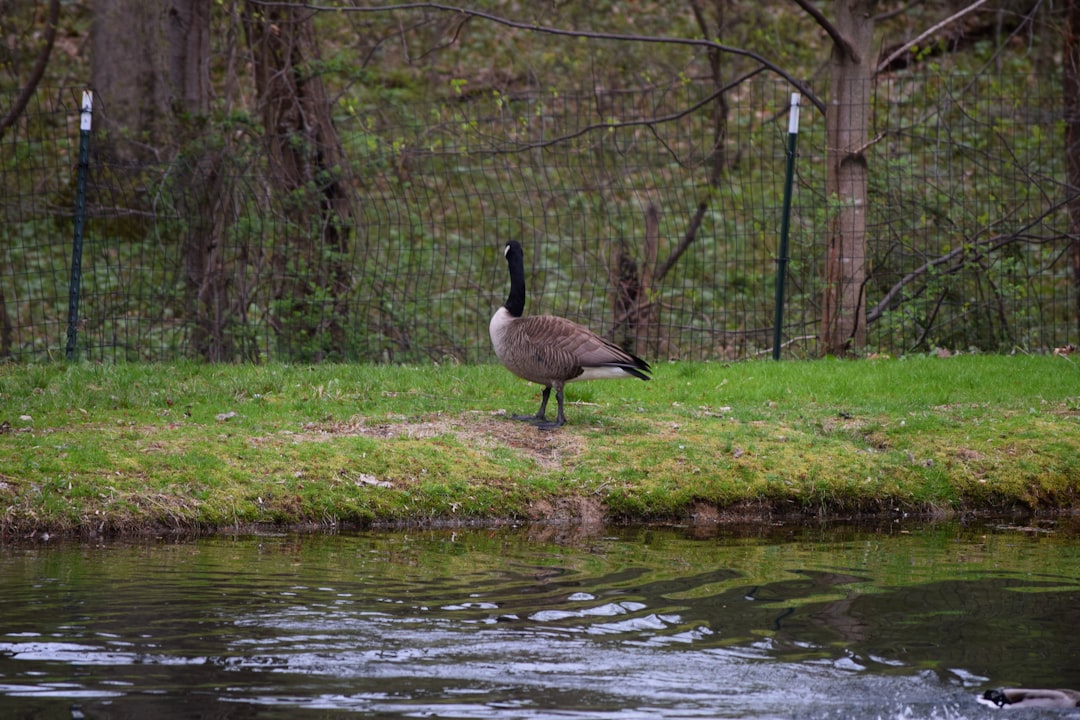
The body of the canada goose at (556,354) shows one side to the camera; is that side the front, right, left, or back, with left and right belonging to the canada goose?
left

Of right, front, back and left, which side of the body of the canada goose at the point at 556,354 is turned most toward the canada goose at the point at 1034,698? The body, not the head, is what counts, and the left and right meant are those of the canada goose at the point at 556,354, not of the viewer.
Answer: left

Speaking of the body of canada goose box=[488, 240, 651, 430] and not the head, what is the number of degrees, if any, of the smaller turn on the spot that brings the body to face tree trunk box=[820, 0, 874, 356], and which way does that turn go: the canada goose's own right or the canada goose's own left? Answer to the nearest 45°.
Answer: approximately 135° to the canada goose's own right

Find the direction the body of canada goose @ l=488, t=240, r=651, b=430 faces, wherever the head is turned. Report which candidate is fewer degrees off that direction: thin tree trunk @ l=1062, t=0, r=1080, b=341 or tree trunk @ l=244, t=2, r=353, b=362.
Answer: the tree trunk

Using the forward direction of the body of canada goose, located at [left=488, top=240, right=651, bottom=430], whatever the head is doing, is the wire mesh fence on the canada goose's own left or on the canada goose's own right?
on the canada goose's own right
